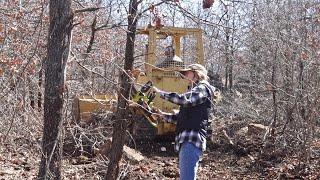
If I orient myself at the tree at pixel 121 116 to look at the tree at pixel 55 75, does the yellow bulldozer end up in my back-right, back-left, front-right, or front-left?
back-right

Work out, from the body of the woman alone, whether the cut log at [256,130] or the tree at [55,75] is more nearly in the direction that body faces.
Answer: the tree

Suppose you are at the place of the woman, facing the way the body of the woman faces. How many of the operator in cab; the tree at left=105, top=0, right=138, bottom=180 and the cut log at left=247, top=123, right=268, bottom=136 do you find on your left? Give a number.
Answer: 0

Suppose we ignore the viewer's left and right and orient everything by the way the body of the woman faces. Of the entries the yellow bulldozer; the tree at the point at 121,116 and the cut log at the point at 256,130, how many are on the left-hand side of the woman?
0

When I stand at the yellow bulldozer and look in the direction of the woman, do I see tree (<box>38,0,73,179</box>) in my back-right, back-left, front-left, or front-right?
front-right

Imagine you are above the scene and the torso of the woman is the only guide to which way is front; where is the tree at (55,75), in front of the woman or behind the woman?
in front

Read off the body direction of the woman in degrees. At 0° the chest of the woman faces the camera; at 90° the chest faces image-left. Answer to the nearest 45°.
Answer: approximately 90°

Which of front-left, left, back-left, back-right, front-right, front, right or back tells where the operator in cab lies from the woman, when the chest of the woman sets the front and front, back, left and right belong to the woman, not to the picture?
right

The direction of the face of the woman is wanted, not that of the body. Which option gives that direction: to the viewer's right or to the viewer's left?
to the viewer's left

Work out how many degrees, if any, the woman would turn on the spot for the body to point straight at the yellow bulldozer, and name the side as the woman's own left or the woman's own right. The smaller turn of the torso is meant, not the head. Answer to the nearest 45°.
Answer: approximately 90° to the woman's own right
